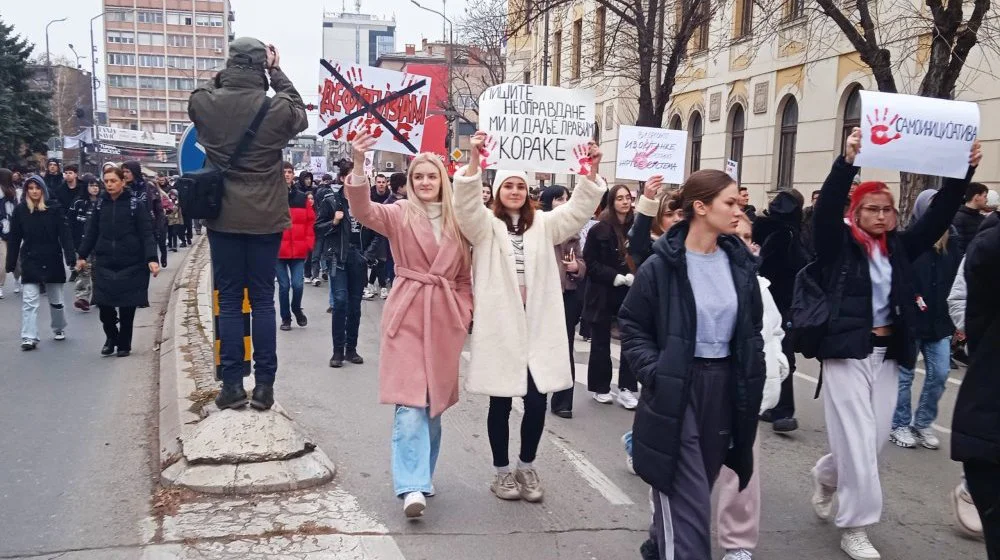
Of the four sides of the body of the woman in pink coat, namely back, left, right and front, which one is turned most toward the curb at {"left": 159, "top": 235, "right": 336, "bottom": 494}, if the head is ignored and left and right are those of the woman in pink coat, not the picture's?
right

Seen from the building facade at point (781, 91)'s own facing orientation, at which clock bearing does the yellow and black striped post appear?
The yellow and black striped post is roughly at 11 o'clock from the building facade.

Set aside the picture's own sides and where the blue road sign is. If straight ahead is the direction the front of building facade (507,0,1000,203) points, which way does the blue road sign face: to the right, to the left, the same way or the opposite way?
to the left

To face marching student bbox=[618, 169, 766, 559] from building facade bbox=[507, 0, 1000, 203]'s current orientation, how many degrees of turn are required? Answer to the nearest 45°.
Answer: approximately 45° to its left

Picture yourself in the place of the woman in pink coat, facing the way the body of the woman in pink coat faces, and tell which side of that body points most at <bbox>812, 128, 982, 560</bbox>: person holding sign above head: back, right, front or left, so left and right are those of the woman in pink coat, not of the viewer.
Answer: left

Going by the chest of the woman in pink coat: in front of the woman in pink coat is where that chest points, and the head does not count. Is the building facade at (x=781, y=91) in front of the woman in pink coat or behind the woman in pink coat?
behind

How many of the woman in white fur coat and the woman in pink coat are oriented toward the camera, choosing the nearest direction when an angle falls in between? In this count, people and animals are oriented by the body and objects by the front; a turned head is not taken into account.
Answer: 2
